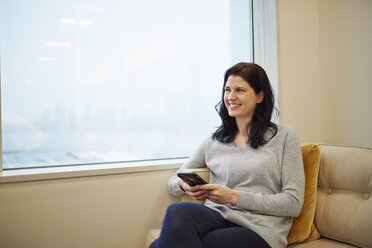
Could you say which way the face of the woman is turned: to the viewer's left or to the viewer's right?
to the viewer's left

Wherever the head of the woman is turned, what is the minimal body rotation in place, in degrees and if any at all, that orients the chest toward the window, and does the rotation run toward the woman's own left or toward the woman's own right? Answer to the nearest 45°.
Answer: approximately 90° to the woman's own right

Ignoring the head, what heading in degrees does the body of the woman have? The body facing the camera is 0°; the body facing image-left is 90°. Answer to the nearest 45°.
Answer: approximately 45°
